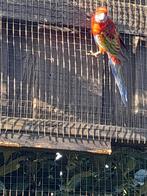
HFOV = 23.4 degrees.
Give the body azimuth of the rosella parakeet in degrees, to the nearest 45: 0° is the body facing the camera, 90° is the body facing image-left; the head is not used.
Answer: approximately 90°
